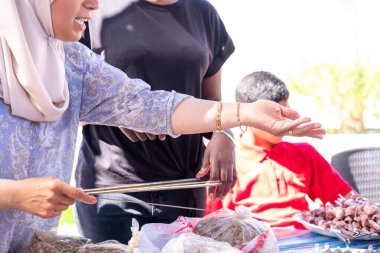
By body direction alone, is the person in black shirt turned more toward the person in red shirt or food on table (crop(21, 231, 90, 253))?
the food on table

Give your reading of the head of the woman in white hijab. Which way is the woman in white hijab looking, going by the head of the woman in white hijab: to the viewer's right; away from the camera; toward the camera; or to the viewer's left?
to the viewer's right

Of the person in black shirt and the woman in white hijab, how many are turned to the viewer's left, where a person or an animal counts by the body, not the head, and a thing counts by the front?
0

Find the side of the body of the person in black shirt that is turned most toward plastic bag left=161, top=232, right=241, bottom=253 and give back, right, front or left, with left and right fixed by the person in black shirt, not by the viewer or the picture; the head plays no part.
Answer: front

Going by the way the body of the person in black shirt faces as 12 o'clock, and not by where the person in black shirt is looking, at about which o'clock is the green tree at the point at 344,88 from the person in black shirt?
The green tree is roughly at 7 o'clock from the person in black shirt.

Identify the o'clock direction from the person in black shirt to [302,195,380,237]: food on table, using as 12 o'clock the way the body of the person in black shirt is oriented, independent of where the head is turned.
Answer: The food on table is roughly at 9 o'clock from the person in black shirt.

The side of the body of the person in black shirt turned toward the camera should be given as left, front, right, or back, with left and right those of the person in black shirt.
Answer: front

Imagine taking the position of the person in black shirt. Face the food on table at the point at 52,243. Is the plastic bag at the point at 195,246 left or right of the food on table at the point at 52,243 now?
left

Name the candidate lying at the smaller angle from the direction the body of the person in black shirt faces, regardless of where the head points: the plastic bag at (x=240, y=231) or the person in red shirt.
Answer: the plastic bag

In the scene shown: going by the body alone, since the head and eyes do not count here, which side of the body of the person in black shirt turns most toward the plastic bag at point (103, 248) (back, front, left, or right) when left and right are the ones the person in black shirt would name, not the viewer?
front

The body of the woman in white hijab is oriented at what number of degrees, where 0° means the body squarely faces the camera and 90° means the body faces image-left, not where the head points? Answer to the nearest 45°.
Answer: approximately 315°

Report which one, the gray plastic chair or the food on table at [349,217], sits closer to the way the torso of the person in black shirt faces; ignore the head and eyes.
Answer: the food on table

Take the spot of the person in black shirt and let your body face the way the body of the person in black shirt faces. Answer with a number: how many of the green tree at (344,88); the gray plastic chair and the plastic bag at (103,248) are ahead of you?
1

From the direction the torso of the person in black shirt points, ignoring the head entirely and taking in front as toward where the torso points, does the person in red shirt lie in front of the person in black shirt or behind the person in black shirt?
behind

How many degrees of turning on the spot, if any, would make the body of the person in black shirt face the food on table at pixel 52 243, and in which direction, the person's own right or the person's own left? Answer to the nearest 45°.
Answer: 0° — they already face it
